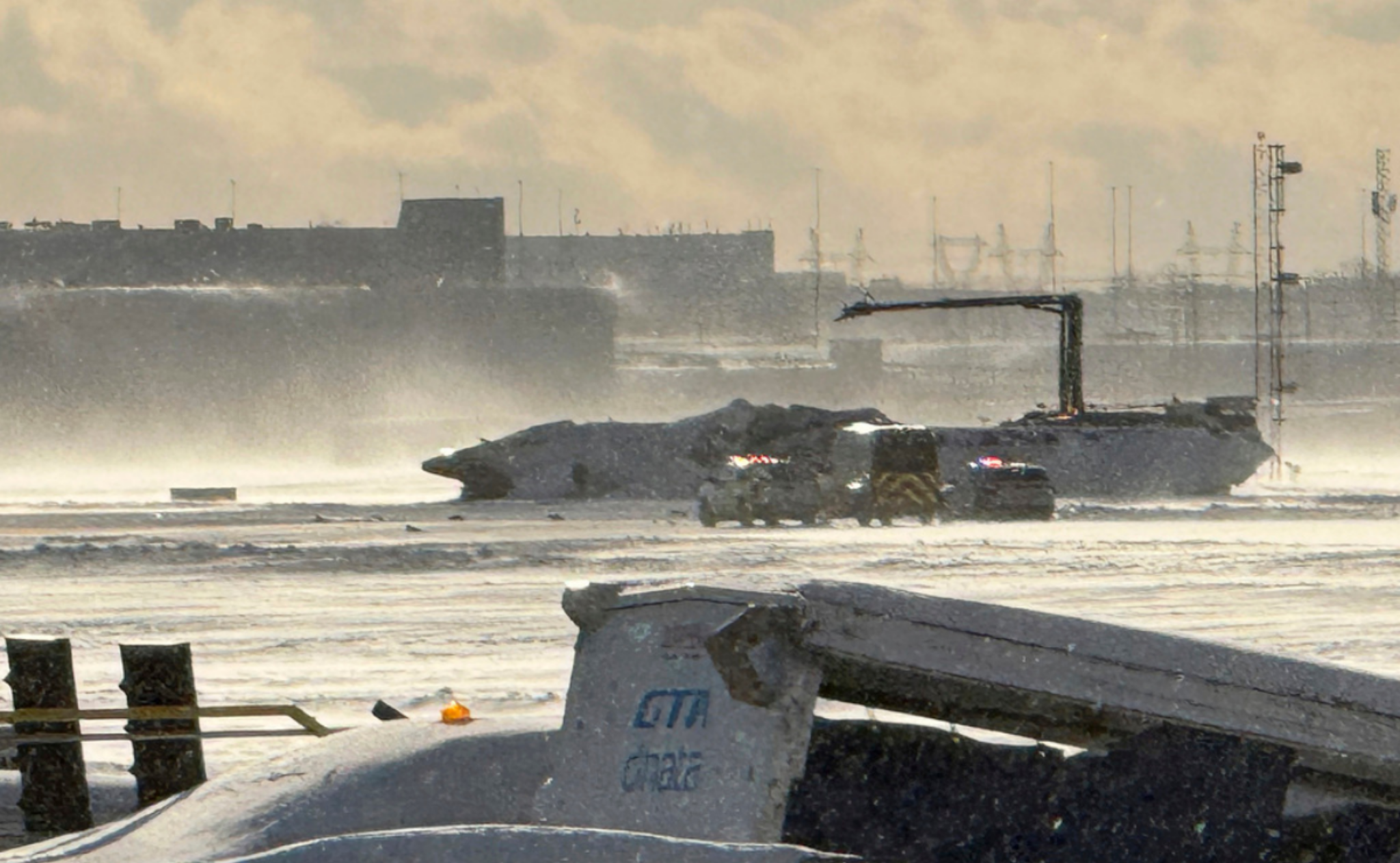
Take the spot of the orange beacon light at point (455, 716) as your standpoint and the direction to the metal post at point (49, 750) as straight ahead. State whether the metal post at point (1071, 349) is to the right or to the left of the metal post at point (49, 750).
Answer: right

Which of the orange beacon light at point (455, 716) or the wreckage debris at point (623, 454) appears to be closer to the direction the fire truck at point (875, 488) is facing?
the wreckage debris

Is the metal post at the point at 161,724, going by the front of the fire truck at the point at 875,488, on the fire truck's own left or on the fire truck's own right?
on the fire truck's own left

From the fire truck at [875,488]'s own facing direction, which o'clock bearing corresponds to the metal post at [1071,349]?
The metal post is roughly at 2 o'clock from the fire truck.

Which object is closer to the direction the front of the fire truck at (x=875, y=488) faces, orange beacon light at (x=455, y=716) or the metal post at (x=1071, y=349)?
the metal post

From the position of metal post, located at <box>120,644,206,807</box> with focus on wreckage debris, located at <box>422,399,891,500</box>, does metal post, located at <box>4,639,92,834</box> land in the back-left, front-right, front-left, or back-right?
back-left

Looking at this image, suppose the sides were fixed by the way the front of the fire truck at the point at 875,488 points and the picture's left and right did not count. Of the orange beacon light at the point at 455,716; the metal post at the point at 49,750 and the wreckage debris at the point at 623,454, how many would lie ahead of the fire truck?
1

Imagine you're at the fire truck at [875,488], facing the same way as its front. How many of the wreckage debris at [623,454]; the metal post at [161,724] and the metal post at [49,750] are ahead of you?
1

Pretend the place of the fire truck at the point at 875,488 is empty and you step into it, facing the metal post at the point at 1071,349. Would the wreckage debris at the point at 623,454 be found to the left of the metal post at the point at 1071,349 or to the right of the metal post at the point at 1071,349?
left

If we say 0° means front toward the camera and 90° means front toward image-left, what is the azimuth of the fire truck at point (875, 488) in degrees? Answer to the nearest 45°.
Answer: approximately 135°

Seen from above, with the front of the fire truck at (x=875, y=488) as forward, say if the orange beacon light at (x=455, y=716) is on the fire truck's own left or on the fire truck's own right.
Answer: on the fire truck's own left
